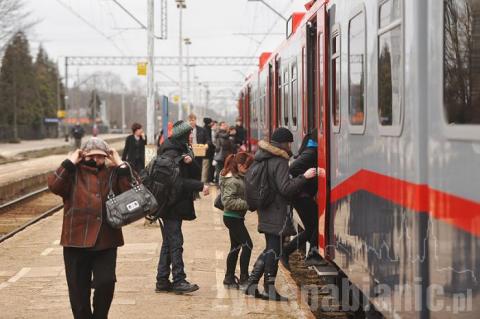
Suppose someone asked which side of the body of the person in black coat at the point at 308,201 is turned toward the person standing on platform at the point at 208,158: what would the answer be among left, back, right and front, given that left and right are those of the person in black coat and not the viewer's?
left

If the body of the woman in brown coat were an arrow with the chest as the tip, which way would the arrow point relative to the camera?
toward the camera

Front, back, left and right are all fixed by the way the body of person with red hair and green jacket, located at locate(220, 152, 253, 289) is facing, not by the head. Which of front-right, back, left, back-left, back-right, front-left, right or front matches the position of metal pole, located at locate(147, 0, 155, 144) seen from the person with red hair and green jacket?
left

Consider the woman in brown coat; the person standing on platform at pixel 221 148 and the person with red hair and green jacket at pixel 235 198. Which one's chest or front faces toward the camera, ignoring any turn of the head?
the woman in brown coat

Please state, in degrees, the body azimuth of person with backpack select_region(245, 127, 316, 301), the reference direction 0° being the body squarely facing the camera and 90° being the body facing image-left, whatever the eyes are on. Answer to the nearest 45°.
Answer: approximately 270°

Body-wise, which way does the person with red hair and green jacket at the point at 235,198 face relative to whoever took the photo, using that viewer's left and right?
facing to the right of the viewer

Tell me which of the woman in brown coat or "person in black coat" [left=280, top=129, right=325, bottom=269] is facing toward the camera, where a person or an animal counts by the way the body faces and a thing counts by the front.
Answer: the woman in brown coat

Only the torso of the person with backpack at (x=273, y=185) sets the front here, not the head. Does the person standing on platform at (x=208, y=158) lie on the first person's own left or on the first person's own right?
on the first person's own left

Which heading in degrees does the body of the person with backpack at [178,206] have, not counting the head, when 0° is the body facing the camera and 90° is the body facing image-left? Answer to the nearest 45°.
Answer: approximately 270°

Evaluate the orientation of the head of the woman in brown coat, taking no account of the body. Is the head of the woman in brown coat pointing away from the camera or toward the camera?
toward the camera

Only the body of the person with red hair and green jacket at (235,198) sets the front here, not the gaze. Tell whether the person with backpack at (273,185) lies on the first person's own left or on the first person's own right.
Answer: on the first person's own right

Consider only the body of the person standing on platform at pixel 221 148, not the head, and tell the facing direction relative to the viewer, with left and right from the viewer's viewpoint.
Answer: facing to the right of the viewer

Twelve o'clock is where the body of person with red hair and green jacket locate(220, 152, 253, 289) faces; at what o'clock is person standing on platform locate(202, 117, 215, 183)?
The person standing on platform is roughly at 9 o'clock from the person with red hair and green jacket.

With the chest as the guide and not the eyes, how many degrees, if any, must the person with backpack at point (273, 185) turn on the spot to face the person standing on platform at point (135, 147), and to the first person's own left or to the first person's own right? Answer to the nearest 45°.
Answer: approximately 90° to the first person's own left

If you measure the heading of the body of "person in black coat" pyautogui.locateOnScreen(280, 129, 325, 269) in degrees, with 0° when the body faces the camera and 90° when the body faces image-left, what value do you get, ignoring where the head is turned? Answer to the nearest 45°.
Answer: approximately 270°
